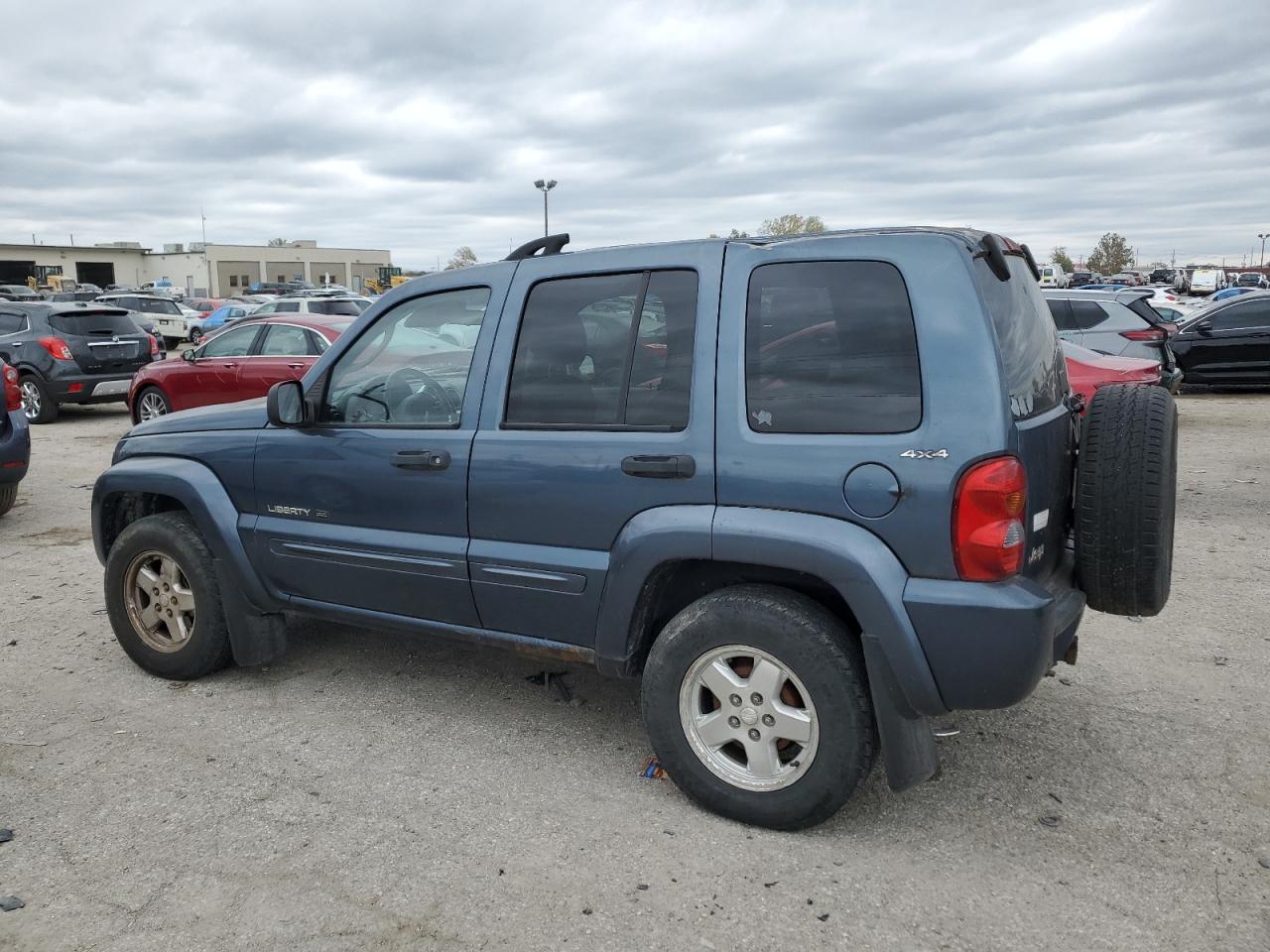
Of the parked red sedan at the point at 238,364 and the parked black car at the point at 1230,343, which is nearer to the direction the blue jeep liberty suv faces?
the parked red sedan

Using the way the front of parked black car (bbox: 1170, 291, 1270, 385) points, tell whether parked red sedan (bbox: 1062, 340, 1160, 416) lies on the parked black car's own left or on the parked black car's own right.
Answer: on the parked black car's own left

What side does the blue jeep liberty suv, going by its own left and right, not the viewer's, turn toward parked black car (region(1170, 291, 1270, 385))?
right

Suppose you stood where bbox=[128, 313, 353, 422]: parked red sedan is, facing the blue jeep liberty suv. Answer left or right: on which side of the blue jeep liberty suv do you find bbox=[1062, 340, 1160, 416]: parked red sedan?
left

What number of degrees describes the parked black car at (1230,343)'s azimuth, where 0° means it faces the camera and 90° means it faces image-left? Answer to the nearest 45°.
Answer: approximately 90°

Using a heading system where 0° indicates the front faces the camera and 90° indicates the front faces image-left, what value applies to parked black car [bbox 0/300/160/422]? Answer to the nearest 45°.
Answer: approximately 135°

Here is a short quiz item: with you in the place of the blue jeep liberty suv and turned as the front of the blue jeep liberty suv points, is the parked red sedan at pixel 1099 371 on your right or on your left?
on your right

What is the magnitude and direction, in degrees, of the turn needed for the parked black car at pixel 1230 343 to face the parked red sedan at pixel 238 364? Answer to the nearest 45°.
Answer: approximately 45° to its left

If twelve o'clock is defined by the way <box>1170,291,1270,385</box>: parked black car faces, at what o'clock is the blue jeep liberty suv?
The blue jeep liberty suv is roughly at 9 o'clock from the parked black car.

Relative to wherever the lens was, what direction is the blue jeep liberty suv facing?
facing away from the viewer and to the left of the viewer
